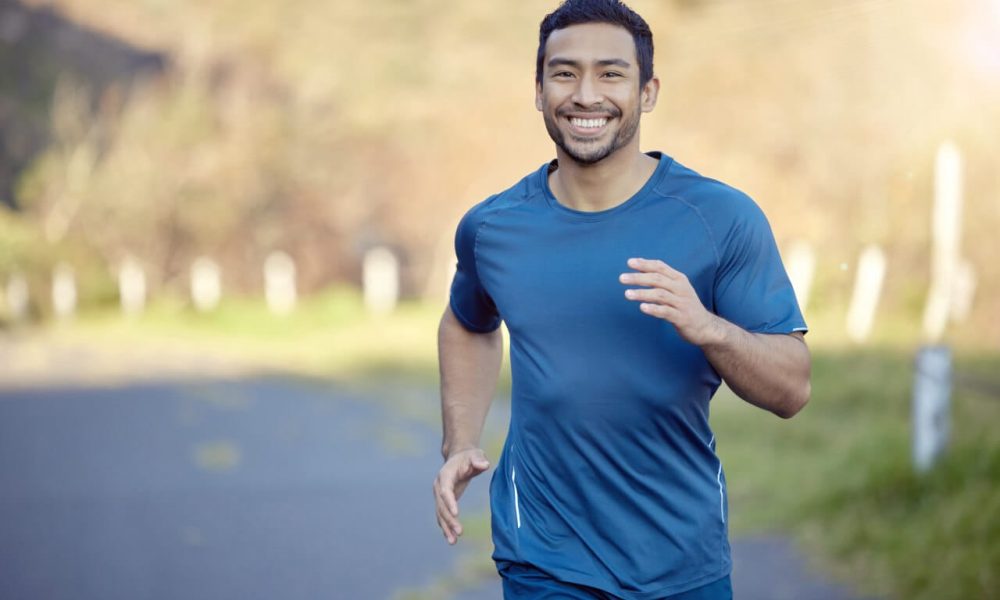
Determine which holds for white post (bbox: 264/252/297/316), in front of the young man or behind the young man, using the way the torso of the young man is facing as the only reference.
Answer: behind

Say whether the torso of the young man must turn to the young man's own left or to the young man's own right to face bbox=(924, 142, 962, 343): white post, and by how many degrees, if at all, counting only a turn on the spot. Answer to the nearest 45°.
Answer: approximately 180°

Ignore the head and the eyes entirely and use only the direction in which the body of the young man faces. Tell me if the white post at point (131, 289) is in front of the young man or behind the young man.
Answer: behind

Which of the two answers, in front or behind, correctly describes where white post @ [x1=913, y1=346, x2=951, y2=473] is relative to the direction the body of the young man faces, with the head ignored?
behind

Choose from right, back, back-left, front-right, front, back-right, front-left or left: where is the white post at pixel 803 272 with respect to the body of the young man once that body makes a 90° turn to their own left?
left

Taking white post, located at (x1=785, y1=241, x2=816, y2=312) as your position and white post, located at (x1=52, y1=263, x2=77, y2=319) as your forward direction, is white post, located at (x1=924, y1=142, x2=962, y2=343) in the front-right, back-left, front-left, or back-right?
back-left

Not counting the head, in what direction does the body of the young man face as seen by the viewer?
toward the camera

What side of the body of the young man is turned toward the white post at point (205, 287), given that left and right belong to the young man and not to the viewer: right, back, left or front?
back

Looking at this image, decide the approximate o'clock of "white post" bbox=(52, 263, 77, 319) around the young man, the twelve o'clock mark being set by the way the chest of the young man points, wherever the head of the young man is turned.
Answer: The white post is roughly at 5 o'clock from the young man.

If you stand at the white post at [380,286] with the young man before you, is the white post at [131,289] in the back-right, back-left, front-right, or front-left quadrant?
back-right

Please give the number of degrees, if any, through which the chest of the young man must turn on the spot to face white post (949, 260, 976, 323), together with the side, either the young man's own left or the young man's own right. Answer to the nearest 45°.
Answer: approximately 180°

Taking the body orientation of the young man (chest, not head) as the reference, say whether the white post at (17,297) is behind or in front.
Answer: behind

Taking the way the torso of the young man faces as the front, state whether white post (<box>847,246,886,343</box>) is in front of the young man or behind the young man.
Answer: behind

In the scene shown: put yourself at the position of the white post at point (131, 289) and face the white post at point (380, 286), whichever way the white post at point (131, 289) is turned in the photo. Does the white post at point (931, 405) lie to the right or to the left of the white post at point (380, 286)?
right

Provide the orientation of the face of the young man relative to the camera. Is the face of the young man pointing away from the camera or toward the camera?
toward the camera
